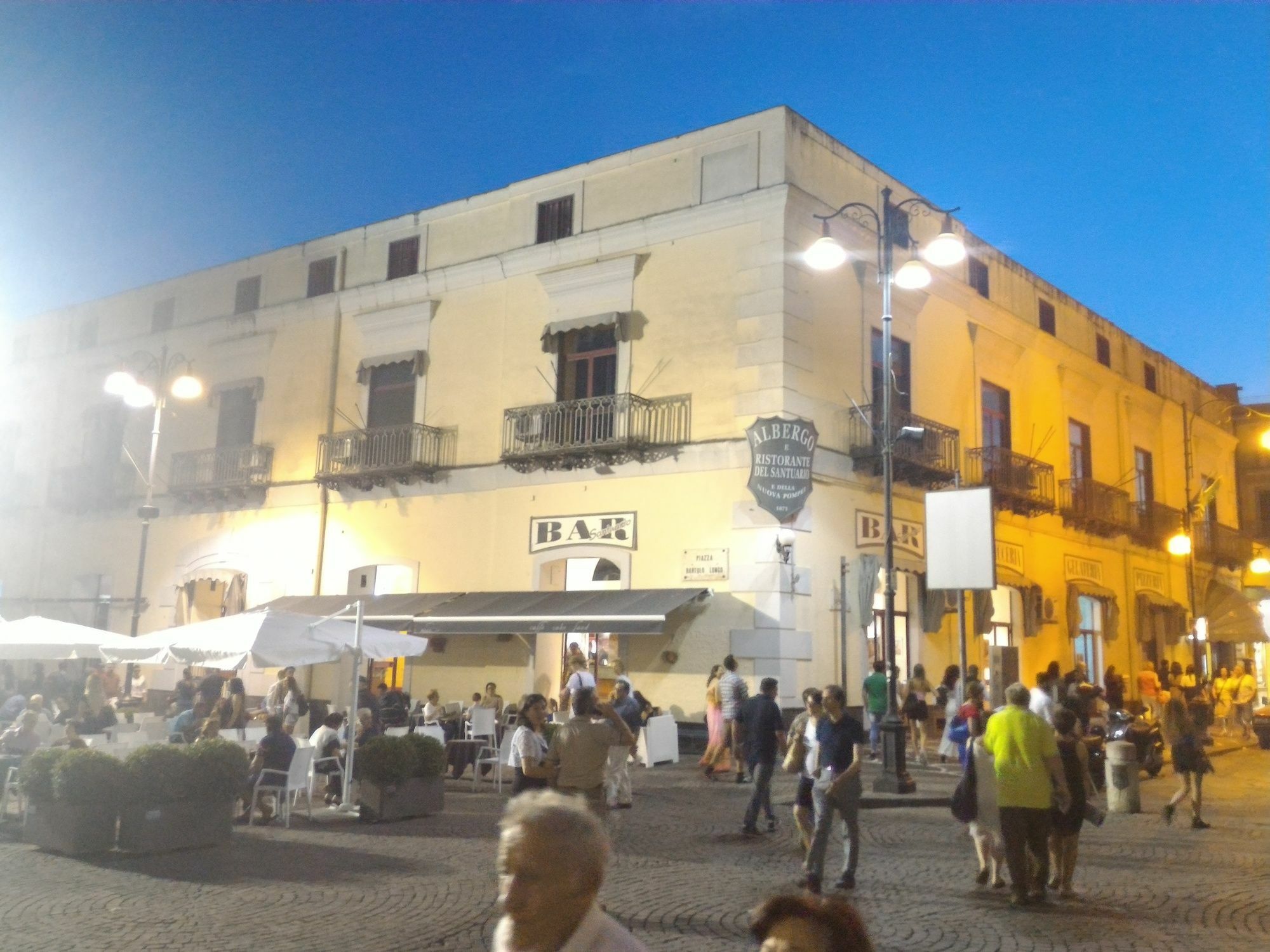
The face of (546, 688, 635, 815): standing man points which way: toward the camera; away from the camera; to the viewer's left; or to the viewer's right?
away from the camera

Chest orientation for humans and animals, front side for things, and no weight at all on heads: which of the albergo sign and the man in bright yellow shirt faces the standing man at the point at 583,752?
the albergo sign

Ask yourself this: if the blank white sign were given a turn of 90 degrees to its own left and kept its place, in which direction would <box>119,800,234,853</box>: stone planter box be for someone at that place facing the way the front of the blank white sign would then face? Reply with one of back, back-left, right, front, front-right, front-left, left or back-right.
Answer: back-right

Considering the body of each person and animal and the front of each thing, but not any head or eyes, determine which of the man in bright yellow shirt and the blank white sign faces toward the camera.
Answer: the blank white sign

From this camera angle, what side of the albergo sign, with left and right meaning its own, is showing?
front

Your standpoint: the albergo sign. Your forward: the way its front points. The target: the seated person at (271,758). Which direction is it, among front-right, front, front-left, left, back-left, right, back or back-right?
front-right

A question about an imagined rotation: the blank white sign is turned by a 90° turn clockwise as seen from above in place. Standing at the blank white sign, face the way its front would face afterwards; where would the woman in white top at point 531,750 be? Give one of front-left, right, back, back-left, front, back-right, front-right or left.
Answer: front-left

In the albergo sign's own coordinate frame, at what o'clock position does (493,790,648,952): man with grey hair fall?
The man with grey hair is roughly at 12 o'clock from the albergo sign.

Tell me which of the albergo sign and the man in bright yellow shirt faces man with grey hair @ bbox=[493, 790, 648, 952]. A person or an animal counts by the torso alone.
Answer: the albergo sign

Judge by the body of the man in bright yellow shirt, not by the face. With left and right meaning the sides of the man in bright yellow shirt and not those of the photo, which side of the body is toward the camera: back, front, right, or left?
back

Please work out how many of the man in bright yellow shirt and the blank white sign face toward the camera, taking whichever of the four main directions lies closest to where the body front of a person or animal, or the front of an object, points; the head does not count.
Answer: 1

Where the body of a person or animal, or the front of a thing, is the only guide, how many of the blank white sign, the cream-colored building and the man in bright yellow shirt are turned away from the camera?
1

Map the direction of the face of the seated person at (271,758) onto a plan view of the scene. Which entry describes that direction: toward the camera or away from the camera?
away from the camera

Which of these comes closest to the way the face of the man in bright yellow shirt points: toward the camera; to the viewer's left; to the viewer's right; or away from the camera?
away from the camera

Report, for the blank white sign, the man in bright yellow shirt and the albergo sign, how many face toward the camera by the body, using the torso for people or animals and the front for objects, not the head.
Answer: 2
